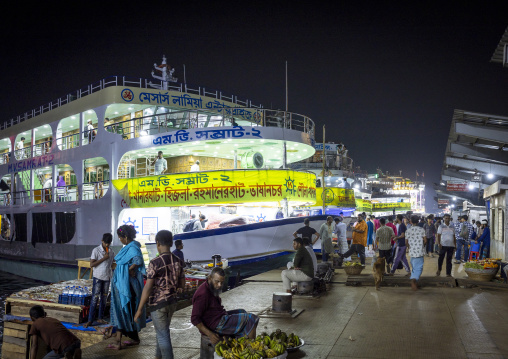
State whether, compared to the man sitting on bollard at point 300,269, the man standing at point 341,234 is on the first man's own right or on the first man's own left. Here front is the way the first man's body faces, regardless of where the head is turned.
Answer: on the first man's own right

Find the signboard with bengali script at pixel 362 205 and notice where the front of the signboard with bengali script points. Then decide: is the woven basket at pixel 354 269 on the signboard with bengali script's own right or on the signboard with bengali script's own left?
on the signboard with bengali script's own right

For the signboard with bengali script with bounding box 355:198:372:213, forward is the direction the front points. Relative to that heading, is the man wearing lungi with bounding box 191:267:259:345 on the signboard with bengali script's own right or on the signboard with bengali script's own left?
on the signboard with bengali script's own right

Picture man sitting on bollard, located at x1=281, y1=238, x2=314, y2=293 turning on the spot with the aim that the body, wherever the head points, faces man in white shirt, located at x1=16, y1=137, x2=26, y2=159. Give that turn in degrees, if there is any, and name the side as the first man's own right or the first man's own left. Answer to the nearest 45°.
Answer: approximately 45° to the first man's own right

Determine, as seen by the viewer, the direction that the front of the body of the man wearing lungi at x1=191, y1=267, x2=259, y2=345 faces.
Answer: to the viewer's right

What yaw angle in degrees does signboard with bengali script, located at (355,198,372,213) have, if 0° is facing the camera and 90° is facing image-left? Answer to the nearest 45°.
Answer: approximately 315°

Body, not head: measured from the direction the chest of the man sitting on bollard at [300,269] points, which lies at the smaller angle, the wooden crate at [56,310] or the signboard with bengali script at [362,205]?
the wooden crate
